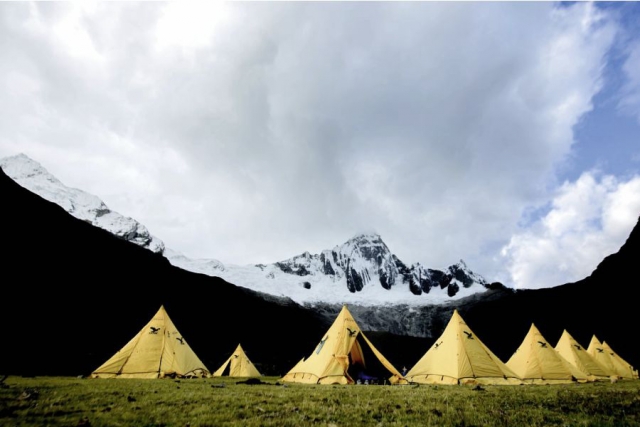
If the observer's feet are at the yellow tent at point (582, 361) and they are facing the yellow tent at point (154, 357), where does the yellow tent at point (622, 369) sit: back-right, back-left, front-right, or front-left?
back-right

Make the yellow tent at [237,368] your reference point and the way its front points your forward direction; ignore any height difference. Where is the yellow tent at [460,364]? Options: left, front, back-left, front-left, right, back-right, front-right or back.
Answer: left

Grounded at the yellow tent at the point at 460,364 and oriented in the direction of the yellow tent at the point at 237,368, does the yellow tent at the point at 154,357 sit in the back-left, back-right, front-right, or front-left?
front-left

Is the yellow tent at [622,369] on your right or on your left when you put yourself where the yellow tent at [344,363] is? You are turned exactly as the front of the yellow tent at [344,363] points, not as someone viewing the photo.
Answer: on your left

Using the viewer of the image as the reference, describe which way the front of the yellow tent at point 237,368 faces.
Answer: facing the viewer and to the left of the viewer

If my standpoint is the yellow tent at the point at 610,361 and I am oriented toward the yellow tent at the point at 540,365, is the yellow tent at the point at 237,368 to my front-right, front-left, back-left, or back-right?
front-right

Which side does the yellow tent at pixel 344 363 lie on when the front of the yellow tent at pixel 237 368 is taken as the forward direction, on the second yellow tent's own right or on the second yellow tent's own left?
on the second yellow tent's own left

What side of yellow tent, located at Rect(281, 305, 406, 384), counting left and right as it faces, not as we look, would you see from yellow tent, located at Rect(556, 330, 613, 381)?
left

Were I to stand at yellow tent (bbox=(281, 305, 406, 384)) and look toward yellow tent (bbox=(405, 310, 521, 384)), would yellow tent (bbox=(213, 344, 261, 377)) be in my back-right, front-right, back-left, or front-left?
back-left

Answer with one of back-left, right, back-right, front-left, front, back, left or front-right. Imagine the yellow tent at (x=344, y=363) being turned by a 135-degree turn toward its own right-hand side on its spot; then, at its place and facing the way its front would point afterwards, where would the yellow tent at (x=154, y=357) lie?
front

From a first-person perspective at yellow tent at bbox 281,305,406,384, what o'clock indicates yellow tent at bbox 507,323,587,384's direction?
yellow tent at bbox 507,323,587,384 is roughly at 10 o'clock from yellow tent at bbox 281,305,406,384.

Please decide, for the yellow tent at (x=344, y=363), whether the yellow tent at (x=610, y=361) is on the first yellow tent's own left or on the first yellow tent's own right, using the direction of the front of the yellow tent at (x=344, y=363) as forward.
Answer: on the first yellow tent's own left

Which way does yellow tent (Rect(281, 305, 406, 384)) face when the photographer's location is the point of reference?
facing the viewer and to the right of the viewer

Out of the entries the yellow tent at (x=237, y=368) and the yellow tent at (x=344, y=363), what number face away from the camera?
0
